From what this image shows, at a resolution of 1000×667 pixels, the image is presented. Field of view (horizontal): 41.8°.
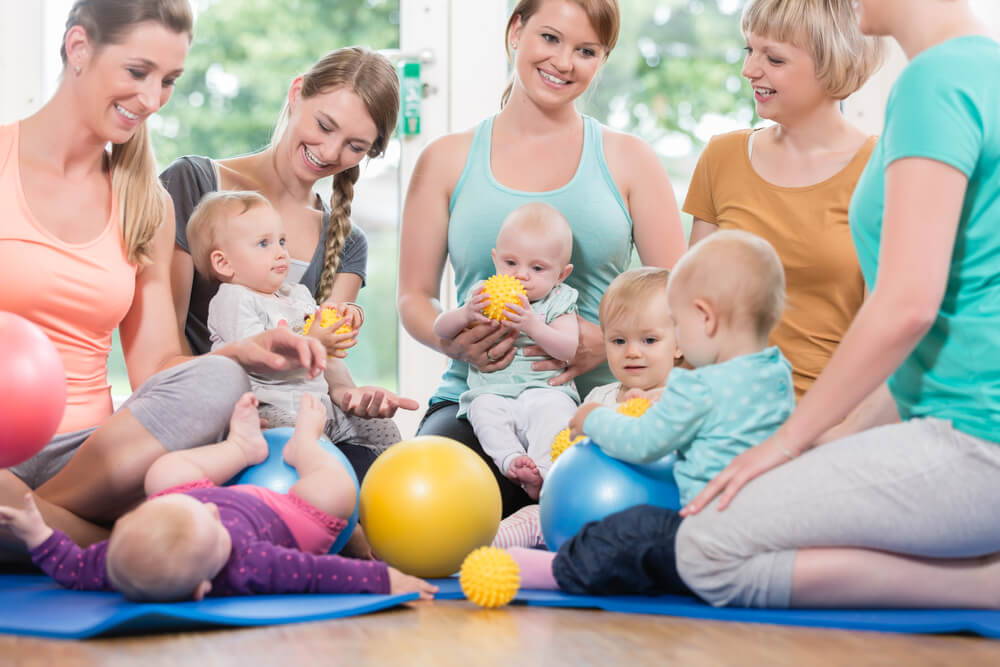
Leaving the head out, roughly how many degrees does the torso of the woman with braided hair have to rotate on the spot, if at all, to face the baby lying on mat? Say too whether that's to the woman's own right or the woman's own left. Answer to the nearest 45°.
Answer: approximately 45° to the woman's own right

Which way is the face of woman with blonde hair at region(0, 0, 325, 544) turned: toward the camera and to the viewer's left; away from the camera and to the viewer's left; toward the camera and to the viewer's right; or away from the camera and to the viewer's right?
toward the camera and to the viewer's right

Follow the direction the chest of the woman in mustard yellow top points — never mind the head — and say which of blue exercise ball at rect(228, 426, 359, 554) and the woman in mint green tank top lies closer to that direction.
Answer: the blue exercise ball

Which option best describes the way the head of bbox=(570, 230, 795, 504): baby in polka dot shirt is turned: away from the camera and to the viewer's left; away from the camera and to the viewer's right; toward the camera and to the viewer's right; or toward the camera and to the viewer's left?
away from the camera and to the viewer's left

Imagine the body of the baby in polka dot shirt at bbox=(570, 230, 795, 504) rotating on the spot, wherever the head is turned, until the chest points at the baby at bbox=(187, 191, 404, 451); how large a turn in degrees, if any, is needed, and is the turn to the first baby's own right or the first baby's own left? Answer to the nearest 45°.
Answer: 0° — they already face them

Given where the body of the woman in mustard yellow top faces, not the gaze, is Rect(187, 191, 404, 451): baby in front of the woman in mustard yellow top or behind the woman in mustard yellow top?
in front

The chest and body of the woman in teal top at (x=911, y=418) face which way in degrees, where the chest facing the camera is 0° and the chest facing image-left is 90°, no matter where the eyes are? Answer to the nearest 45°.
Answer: approximately 90°
